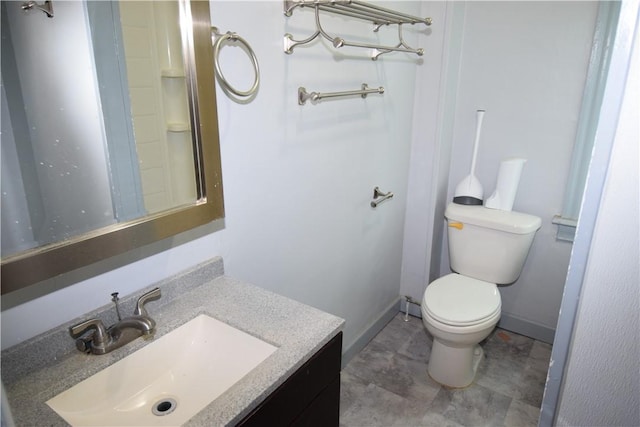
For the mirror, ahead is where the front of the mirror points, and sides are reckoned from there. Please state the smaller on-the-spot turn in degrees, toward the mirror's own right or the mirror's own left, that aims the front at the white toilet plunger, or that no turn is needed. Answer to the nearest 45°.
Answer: approximately 45° to the mirror's own left

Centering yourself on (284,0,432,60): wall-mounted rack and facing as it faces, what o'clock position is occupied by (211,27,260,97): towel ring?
The towel ring is roughly at 3 o'clock from the wall-mounted rack.

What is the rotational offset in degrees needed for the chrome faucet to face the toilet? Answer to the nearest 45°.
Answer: approximately 45° to its left

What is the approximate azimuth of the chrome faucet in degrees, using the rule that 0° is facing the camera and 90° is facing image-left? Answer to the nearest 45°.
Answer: approximately 315°

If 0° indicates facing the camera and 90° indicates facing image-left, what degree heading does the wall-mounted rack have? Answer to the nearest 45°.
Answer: approximately 315°

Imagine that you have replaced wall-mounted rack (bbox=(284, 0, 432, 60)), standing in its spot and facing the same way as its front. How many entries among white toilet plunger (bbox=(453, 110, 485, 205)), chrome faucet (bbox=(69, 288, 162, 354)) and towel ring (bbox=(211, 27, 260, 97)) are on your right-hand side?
2

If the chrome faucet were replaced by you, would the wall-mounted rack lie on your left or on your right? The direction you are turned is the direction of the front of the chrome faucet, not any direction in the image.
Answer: on your left
